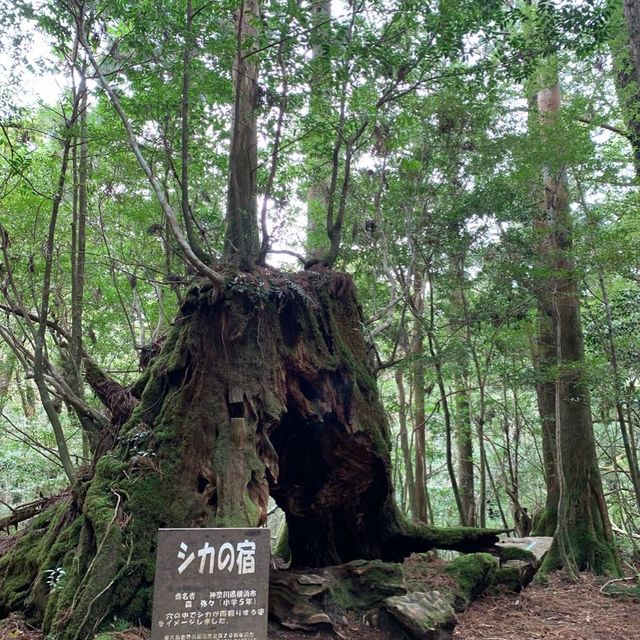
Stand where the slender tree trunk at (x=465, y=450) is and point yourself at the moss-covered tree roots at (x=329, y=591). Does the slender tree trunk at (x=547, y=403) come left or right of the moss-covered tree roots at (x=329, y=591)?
left

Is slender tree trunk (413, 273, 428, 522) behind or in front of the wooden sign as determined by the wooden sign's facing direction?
behind

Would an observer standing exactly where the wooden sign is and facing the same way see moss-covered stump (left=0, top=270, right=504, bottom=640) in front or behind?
behind

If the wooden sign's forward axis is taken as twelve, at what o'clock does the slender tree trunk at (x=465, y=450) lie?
The slender tree trunk is roughly at 7 o'clock from the wooden sign.

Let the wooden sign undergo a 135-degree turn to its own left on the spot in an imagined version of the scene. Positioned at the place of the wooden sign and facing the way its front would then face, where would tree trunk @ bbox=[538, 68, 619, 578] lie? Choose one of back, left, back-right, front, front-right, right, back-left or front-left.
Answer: front

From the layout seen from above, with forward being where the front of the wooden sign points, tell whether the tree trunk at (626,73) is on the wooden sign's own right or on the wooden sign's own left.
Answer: on the wooden sign's own left

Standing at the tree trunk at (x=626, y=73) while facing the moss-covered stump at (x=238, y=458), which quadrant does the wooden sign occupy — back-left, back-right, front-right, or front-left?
front-left

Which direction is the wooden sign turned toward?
toward the camera

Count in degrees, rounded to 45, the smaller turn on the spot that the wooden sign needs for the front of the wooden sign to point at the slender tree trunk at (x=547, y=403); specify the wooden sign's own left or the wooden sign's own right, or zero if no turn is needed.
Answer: approximately 135° to the wooden sign's own left
